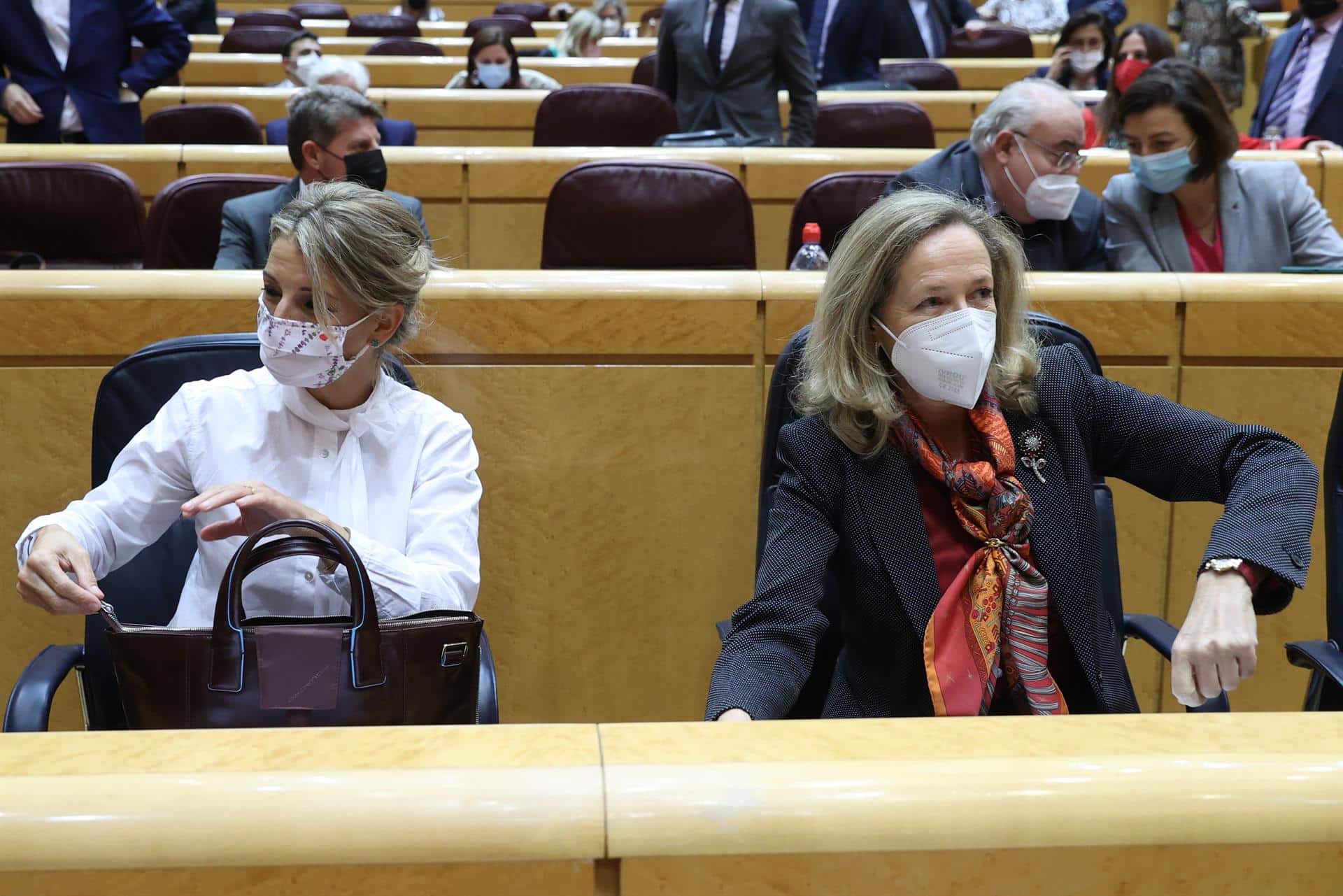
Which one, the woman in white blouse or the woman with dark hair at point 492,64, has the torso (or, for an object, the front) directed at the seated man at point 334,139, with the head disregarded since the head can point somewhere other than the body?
the woman with dark hair

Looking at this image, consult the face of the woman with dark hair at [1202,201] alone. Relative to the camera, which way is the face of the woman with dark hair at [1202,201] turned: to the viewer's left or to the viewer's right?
to the viewer's left

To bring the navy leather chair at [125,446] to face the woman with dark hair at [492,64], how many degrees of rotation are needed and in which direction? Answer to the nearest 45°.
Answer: approximately 180°

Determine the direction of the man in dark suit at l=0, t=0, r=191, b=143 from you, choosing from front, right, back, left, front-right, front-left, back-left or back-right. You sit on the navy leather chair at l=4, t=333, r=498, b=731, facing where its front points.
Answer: back

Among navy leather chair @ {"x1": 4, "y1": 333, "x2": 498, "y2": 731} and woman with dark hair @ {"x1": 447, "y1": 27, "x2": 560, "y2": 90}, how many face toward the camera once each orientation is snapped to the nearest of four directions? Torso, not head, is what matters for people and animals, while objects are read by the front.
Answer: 2

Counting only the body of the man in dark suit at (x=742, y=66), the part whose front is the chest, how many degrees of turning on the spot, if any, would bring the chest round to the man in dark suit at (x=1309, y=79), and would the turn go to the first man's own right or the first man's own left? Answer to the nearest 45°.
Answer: approximately 90° to the first man's own left

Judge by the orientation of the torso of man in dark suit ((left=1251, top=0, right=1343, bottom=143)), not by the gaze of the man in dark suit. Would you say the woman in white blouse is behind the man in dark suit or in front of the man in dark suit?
in front

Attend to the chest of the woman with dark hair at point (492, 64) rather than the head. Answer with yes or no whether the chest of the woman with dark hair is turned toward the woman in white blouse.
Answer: yes

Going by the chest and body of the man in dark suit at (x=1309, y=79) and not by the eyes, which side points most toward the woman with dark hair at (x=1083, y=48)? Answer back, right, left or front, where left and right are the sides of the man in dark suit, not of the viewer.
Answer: right
